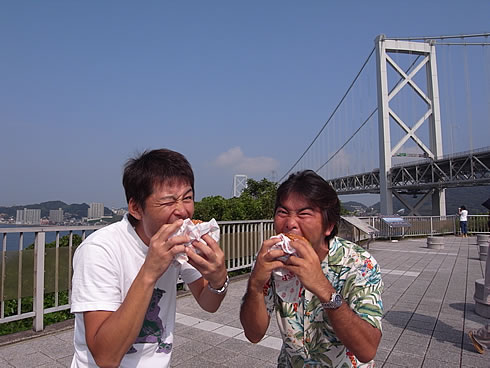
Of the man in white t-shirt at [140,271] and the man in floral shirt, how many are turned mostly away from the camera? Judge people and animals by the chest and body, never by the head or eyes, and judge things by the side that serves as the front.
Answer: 0

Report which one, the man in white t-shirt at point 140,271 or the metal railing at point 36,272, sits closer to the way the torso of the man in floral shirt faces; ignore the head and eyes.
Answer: the man in white t-shirt

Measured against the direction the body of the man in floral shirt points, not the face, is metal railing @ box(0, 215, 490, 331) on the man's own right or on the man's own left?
on the man's own right

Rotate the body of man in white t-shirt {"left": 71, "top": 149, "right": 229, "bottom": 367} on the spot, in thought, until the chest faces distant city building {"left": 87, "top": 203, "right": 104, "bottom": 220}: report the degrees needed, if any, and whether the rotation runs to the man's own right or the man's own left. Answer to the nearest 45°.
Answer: approximately 135° to the man's own left

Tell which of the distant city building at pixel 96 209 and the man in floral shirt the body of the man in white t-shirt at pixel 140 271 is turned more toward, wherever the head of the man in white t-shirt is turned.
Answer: the man in floral shirt

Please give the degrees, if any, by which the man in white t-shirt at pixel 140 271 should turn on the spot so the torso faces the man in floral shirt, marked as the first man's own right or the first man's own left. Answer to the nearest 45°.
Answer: approximately 45° to the first man's own left

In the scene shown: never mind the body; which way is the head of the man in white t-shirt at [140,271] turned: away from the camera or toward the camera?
toward the camera

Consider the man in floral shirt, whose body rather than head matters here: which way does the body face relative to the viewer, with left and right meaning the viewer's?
facing the viewer and to the left of the viewer

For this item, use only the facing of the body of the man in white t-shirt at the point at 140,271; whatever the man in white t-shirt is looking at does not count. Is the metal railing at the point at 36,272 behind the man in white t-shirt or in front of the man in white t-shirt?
behind

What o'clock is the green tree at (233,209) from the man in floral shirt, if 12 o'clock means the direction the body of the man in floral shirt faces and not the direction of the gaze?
The green tree is roughly at 4 o'clock from the man in floral shirt.

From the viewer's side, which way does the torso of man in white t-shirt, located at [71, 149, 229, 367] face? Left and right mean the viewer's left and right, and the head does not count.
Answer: facing the viewer and to the right of the viewer

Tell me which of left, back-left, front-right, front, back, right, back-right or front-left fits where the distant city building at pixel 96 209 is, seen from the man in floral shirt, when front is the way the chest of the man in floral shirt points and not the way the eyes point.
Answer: right
